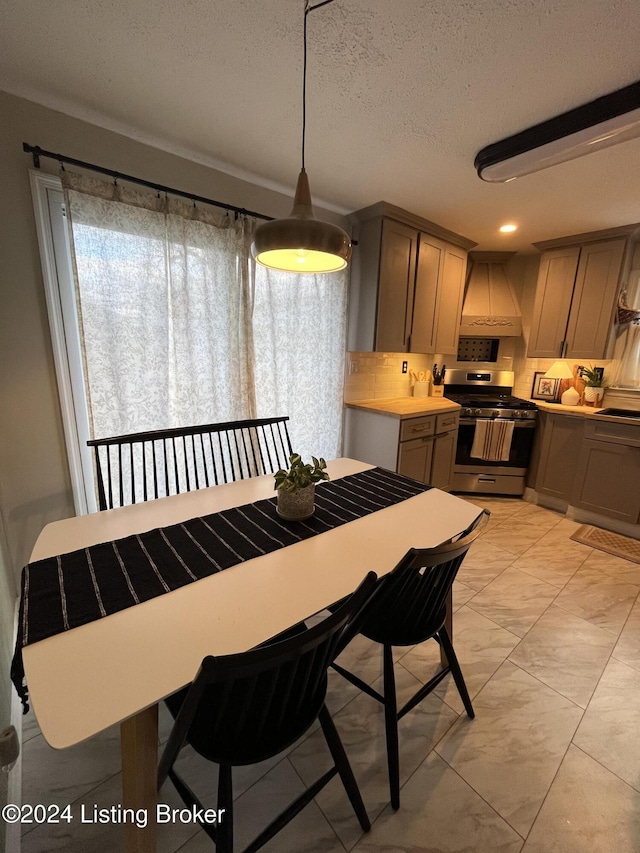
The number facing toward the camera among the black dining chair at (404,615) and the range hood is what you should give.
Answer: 1

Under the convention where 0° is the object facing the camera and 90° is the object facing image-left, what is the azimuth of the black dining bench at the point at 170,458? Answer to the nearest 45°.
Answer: approximately 315°

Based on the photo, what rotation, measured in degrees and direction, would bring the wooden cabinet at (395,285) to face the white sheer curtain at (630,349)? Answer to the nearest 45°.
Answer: approximately 45° to its left

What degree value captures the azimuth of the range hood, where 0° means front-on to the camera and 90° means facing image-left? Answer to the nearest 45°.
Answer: approximately 0°

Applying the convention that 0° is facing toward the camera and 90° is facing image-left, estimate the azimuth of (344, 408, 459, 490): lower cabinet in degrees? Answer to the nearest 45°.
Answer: approximately 315°

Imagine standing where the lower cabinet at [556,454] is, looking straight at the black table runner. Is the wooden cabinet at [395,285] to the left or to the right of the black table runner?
right

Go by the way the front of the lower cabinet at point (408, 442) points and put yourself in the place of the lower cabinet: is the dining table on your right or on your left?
on your right

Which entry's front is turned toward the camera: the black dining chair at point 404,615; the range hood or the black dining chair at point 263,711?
the range hood

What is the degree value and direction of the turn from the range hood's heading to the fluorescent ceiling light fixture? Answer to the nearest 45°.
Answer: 0° — it already faces it

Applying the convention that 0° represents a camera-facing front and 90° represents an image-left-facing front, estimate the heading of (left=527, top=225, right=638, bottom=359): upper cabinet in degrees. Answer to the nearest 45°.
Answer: approximately 45°

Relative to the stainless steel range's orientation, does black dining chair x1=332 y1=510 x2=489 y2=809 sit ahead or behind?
ahead

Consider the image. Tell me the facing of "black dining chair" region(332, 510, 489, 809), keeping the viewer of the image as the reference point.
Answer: facing away from the viewer and to the left of the viewer

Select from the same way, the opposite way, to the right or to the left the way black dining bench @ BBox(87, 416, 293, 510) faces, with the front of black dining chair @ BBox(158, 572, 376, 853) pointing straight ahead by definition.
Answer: the opposite way
